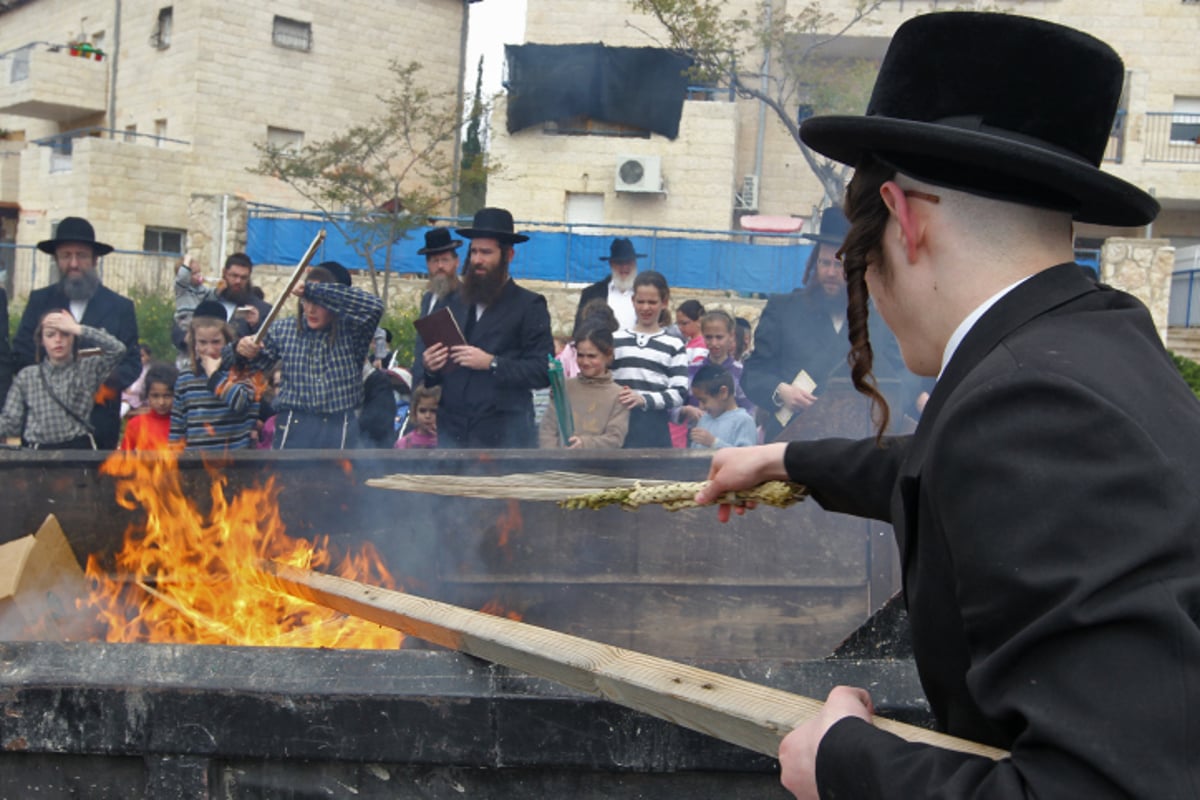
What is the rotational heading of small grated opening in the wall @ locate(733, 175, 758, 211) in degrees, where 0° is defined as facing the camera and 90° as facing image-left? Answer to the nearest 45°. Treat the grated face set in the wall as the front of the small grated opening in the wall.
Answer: approximately 0°

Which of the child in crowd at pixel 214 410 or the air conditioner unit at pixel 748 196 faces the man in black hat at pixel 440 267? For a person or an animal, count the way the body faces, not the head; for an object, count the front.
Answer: the air conditioner unit

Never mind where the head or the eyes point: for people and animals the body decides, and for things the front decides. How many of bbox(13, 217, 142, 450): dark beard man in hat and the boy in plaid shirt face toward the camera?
2

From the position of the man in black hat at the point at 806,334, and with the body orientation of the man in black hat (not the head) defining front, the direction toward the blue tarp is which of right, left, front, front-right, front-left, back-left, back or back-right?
back

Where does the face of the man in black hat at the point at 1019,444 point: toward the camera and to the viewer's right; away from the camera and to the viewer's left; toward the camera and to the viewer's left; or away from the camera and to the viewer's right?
away from the camera and to the viewer's left

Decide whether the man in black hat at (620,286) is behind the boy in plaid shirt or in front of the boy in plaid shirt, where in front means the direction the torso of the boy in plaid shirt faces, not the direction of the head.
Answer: behind

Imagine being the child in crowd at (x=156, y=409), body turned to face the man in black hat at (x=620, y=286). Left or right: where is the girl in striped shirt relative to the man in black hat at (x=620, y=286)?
right

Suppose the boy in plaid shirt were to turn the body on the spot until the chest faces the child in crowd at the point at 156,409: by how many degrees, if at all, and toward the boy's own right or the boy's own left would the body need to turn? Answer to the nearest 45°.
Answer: approximately 135° to the boy's own right

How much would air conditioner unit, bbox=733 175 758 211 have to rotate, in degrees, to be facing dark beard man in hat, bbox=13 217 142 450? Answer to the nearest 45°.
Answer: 0° — it already faces them
